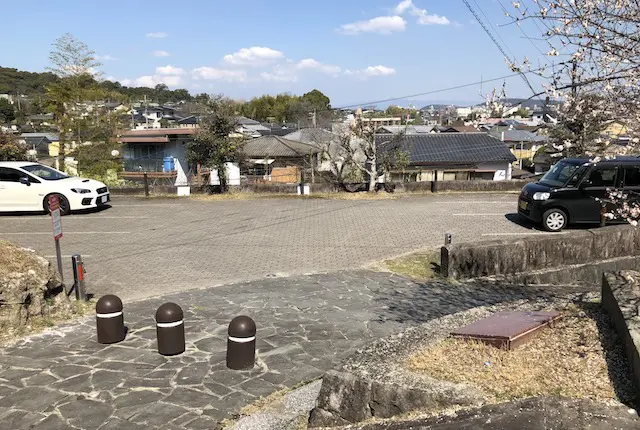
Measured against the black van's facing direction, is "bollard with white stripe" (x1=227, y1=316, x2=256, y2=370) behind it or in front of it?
in front

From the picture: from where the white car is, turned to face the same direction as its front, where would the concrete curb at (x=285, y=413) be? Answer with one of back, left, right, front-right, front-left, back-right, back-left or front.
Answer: front-right

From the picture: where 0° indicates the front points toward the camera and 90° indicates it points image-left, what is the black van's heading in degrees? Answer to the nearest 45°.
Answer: approximately 45°

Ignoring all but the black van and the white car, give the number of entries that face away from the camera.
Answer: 0

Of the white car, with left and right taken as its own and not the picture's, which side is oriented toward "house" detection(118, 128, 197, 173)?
left

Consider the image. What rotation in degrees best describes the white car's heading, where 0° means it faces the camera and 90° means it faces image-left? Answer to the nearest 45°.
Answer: approximately 315°

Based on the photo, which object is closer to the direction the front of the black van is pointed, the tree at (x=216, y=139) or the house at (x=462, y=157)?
the tree

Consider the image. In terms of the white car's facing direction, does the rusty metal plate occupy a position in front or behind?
in front

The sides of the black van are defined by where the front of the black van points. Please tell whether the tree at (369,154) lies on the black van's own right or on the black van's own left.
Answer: on the black van's own right

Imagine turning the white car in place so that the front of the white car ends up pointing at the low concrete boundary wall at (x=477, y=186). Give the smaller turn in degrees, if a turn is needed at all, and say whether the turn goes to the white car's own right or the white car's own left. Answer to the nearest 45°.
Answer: approximately 45° to the white car's own left

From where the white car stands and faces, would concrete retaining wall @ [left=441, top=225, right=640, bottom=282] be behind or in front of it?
in front

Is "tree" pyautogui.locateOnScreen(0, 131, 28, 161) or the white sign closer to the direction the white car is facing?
the white sign

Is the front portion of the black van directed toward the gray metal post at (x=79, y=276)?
yes

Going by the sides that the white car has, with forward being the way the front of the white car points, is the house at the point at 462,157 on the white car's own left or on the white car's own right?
on the white car's own left

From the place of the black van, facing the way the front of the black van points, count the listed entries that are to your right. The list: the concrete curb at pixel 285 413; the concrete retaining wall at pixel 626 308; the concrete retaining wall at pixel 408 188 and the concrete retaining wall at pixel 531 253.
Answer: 1
